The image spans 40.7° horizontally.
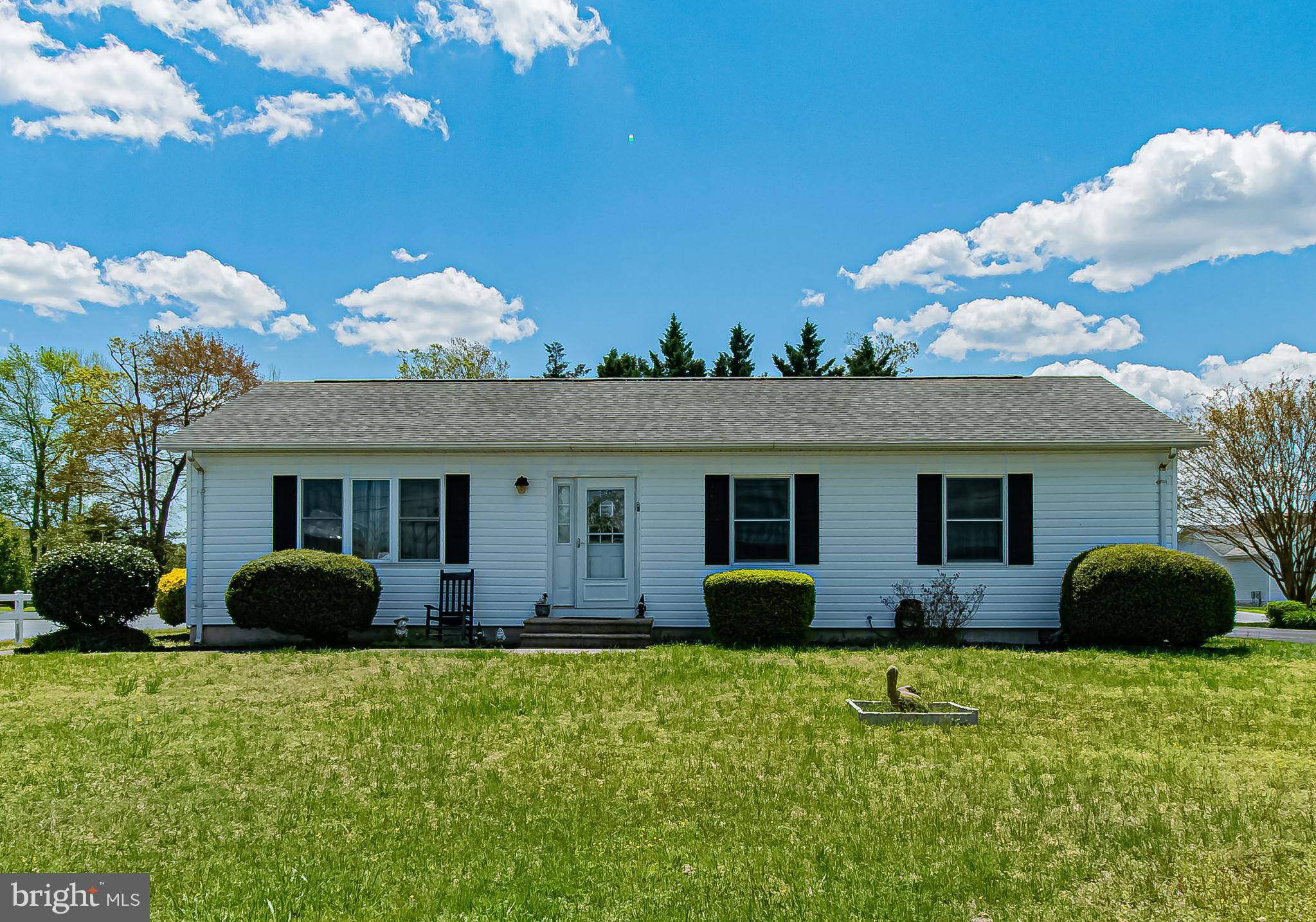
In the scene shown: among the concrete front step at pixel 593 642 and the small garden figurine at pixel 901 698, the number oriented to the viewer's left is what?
1

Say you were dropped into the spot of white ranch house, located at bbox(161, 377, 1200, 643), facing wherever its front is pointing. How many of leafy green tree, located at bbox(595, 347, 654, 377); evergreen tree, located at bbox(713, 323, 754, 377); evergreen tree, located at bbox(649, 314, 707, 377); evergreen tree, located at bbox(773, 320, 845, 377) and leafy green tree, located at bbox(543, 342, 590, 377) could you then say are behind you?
5

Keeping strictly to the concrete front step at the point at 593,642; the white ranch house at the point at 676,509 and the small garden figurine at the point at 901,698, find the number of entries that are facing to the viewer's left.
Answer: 1

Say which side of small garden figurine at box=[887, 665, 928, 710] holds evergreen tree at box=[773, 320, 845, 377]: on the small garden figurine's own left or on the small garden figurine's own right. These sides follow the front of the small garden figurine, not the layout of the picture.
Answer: on the small garden figurine's own right

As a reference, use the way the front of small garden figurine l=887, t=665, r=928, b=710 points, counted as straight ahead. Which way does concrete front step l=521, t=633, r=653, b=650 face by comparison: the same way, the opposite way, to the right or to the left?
to the left

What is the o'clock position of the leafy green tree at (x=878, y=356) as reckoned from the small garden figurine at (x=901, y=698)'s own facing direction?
The leafy green tree is roughly at 3 o'clock from the small garden figurine.

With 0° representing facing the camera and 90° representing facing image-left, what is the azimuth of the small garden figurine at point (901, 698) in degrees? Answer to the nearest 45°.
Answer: approximately 90°

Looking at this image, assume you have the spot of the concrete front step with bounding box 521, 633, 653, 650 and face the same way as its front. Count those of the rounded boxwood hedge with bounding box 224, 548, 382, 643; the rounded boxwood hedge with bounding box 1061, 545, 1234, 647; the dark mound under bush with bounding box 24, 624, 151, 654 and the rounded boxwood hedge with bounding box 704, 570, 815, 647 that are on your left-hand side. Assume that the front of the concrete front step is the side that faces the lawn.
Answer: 2
